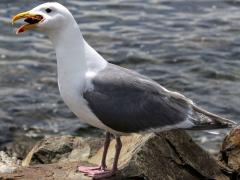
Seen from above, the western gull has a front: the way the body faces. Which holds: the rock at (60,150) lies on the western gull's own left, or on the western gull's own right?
on the western gull's own right

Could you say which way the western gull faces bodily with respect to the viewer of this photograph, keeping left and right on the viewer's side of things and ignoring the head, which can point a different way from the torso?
facing to the left of the viewer

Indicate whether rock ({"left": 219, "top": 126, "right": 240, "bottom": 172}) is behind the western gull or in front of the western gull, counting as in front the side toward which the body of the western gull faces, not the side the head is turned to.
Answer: behind
